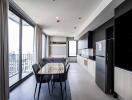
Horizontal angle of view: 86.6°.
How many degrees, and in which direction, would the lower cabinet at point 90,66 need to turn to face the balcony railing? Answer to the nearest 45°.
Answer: approximately 45° to its left

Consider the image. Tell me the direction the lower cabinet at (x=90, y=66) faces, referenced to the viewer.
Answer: facing to the left of the viewer

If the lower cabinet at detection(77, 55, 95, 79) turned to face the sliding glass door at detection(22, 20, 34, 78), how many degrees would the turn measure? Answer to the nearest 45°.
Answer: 0° — it already faces it

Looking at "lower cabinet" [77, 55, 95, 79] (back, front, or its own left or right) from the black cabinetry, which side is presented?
left

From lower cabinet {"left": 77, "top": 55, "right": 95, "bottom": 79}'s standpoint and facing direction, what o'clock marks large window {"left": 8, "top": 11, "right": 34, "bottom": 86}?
The large window is roughly at 11 o'clock from the lower cabinet.

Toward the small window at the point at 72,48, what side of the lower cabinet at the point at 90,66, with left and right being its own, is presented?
right

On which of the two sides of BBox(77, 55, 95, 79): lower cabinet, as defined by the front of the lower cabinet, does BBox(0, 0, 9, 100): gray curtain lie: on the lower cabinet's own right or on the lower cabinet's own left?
on the lower cabinet's own left
